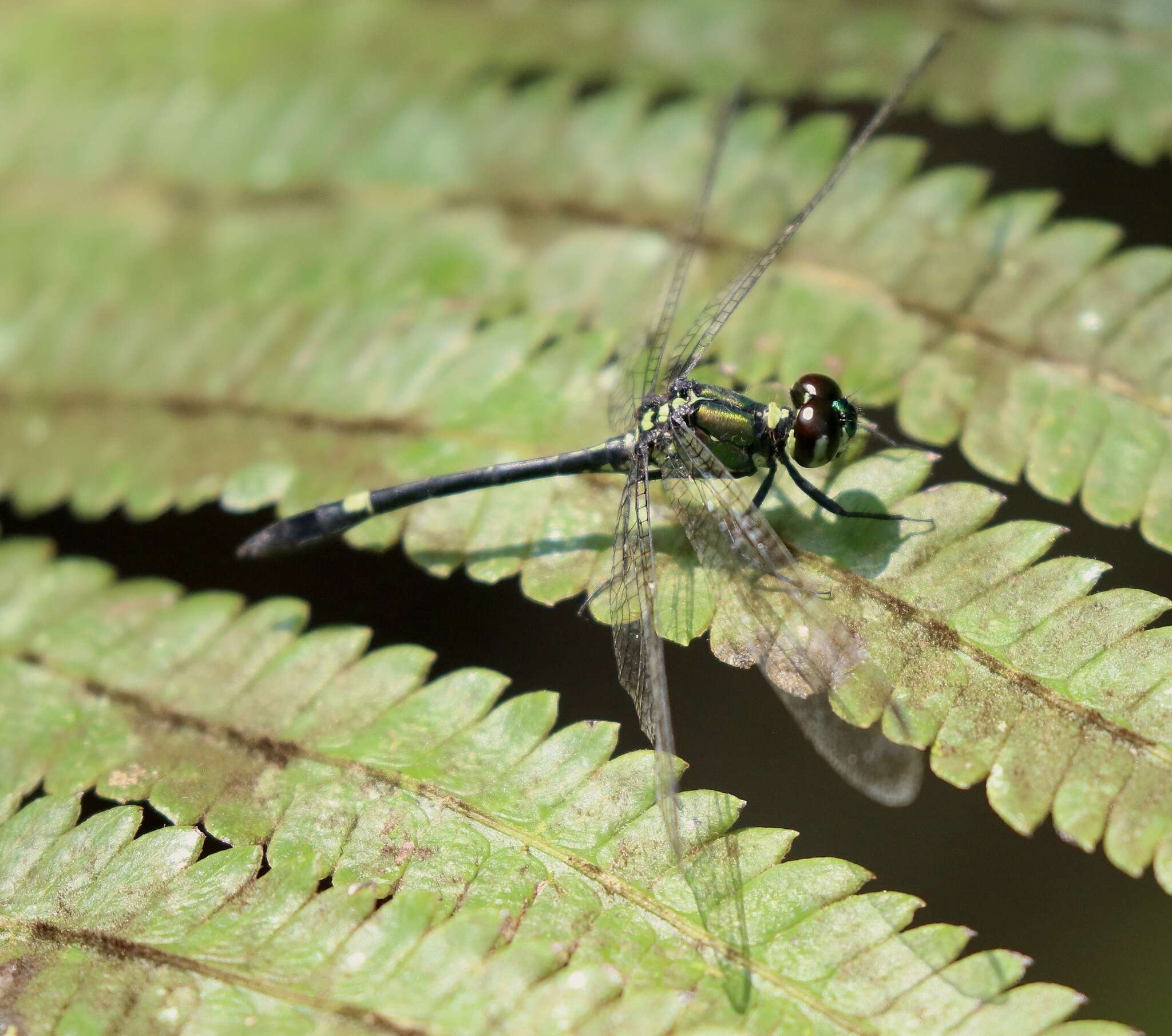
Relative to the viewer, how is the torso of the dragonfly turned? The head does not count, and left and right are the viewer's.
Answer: facing to the right of the viewer
